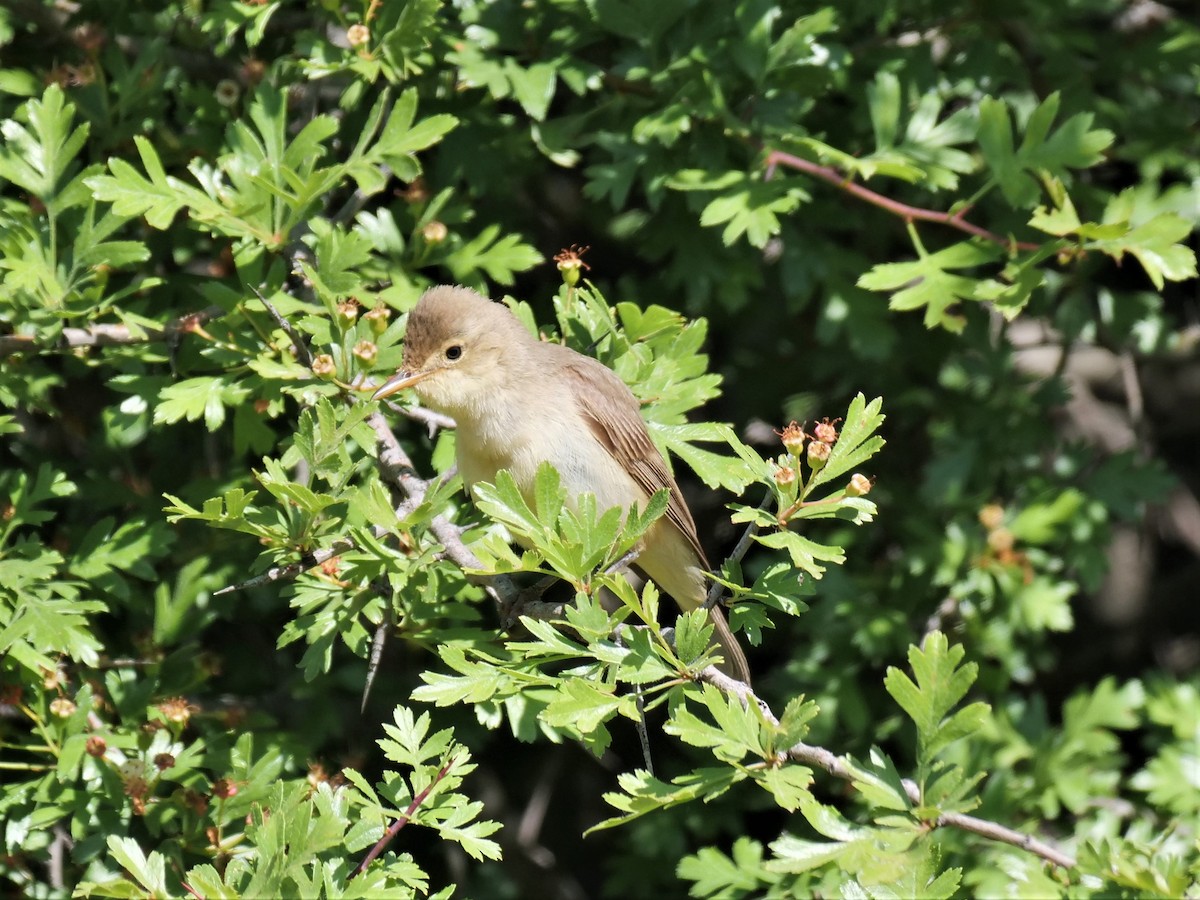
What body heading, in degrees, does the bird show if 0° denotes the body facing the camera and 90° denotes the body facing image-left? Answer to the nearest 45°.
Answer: approximately 45°

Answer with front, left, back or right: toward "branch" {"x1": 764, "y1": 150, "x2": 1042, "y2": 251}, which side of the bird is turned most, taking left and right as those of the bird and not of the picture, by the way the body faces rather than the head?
back
